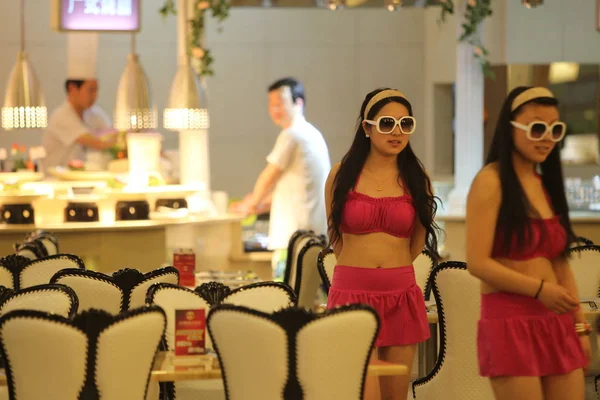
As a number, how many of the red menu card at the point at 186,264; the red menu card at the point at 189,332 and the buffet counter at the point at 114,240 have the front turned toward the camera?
3

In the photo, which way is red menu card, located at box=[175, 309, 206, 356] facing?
toward the camera

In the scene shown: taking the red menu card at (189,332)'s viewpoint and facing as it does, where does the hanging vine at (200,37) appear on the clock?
The hanging vine is roughly at 6 o'clock from the red menu card.

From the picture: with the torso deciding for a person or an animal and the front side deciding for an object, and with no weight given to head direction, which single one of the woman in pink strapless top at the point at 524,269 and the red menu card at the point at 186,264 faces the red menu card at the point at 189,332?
the red menu card at the point at 186,264

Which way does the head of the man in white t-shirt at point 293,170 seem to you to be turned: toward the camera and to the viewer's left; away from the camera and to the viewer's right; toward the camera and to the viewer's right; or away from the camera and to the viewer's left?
toward the camera and to the viewer's left

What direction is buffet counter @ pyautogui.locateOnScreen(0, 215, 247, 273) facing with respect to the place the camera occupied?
facing the viewer

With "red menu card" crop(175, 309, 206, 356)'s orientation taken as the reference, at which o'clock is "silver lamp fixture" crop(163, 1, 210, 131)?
The silver lamp fixture is roughly at 6 o'clock from the red menu card.

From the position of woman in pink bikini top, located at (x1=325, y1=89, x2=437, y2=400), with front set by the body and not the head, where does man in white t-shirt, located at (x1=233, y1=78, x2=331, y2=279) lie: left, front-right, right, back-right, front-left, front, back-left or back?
back

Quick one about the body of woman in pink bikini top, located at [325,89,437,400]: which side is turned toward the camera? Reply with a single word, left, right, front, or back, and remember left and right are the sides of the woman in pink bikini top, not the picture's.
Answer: front
